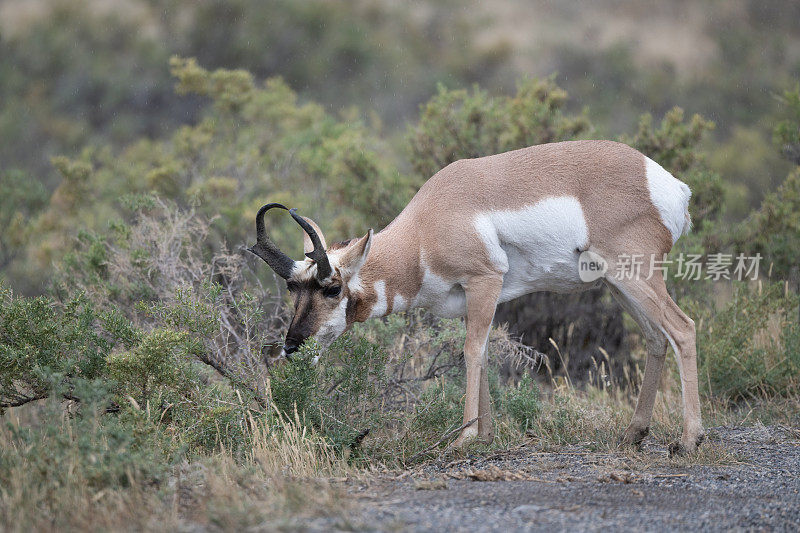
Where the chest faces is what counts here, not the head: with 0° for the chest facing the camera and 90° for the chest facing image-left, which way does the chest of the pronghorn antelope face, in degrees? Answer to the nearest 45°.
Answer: approximately 90°

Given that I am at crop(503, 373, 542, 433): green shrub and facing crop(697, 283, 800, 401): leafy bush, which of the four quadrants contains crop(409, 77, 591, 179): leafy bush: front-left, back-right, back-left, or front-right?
front-left

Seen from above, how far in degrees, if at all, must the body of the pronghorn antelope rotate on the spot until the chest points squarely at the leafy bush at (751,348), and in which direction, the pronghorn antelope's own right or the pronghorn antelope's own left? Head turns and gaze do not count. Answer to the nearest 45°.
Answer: approximately 135° to the pronghorn antelope's own right

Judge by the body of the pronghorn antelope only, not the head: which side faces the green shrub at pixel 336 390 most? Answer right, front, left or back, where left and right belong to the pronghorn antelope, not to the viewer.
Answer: front

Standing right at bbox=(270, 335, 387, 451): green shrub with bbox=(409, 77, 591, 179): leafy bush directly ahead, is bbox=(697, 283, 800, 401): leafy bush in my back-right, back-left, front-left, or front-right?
front-right

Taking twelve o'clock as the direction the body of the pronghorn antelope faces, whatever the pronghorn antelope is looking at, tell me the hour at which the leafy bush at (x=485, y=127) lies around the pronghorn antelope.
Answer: The leafy bush is roughly at 3 o'clock from the pronghorn antelope.

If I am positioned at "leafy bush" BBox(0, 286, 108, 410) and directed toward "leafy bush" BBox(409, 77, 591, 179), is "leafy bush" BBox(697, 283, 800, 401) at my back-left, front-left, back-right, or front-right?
front-right

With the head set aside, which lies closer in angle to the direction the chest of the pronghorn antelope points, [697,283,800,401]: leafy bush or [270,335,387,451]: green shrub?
the green shrub

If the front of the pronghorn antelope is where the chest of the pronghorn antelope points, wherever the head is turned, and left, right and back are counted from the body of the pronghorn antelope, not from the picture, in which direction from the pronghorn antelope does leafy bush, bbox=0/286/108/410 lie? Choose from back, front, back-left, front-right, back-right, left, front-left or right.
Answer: front
